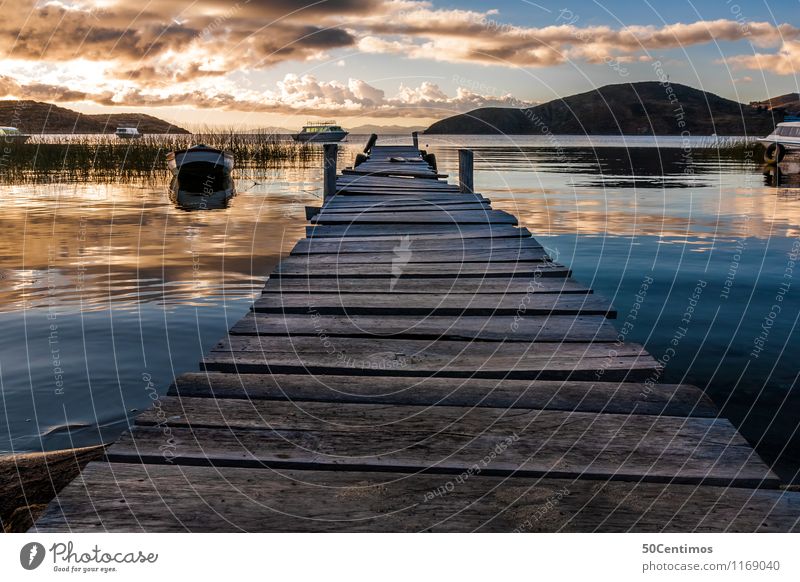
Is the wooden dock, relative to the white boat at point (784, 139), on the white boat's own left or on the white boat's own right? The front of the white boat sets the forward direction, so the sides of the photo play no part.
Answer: on the white boat's own left

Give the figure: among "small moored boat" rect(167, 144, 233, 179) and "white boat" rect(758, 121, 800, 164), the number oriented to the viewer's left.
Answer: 1

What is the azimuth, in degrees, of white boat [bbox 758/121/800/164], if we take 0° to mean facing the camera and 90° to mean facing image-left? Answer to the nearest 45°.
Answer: approximately 90°

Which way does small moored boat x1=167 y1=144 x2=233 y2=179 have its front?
away from the camera

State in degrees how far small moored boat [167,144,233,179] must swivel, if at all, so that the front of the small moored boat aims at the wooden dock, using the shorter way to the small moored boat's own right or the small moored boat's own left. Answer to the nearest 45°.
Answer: approximately 180°

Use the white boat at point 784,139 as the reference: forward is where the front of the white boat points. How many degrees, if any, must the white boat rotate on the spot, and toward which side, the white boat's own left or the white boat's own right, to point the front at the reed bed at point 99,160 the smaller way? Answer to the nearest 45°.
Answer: approximately 45° to the white boat's own left
